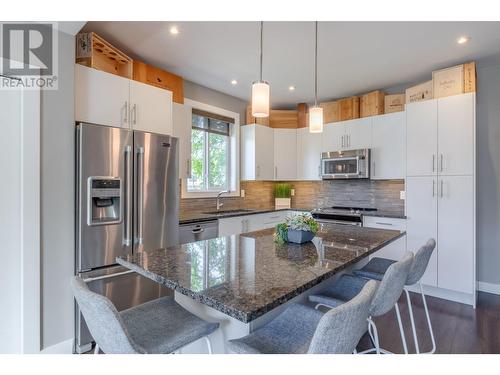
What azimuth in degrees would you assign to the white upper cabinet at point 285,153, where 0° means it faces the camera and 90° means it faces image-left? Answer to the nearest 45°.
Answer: approximately 0°

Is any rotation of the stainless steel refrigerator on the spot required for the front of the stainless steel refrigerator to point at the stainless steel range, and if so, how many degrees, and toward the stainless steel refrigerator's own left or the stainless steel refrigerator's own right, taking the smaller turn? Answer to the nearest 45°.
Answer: approximately 45° to the stainless steel refrigerator's own left

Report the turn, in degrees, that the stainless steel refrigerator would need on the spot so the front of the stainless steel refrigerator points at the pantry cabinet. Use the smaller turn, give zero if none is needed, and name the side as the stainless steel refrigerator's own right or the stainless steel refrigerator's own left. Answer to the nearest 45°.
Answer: approximately 45° to the stainless steel refrigerator's own left

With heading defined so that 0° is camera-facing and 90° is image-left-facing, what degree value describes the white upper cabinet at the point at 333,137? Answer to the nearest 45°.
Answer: approximately 45°

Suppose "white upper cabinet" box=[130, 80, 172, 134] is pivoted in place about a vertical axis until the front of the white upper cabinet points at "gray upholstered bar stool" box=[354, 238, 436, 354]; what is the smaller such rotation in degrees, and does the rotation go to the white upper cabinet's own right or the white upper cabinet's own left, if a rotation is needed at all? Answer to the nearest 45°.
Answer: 0° — it already faces it

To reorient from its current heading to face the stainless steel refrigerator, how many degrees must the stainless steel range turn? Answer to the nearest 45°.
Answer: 0° — it already faces it

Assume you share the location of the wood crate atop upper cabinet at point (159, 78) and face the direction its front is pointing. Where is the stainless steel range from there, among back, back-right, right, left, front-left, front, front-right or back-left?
front-left

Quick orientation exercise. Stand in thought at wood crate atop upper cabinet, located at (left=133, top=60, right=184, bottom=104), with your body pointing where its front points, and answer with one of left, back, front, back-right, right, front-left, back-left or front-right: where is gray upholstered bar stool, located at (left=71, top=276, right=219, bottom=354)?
front-right

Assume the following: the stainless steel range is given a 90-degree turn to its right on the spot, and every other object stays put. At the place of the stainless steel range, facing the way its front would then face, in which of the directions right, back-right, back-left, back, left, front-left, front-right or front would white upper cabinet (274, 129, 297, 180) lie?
front

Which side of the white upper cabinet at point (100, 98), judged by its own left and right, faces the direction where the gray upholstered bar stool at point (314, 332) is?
front
